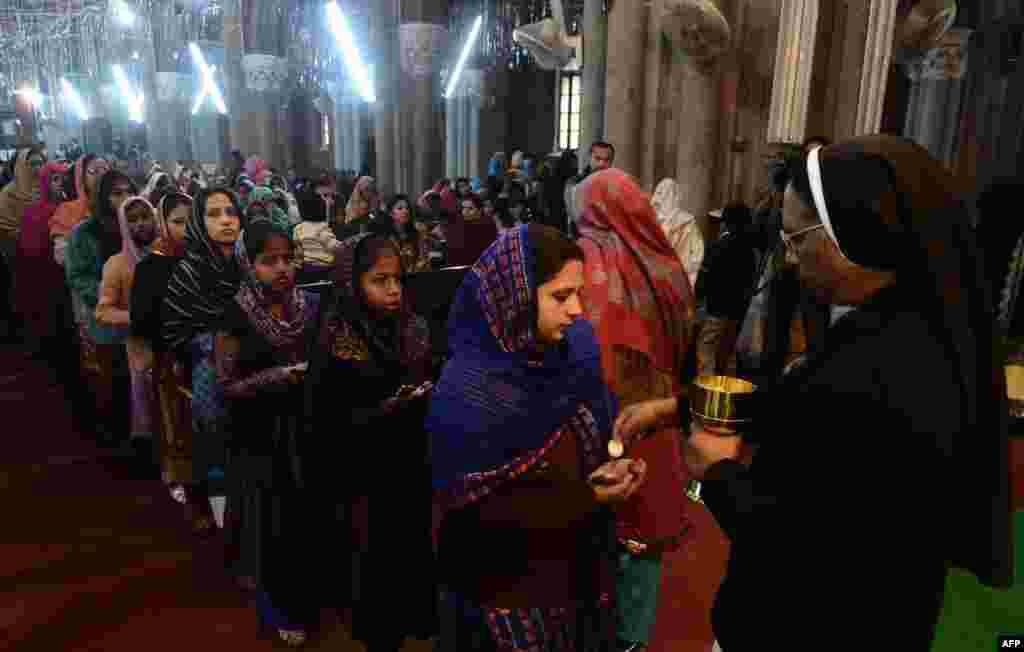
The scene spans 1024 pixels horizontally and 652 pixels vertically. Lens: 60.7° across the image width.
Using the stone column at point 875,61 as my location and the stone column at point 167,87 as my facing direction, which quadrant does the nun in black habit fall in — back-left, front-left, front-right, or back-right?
back-left

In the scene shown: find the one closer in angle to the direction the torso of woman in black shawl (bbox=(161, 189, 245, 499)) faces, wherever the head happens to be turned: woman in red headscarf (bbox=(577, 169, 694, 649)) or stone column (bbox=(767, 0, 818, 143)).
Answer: the woman in red headscarf

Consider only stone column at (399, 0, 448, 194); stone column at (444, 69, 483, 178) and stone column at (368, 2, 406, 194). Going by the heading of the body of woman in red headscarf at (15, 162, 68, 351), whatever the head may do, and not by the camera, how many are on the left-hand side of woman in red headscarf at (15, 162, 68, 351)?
3

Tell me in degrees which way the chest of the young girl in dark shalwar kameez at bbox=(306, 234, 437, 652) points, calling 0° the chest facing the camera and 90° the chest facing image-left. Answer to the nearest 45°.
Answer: approximately 315°

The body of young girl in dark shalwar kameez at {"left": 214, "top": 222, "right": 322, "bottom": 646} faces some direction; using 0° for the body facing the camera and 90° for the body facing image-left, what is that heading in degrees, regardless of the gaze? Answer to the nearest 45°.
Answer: approximately 315°

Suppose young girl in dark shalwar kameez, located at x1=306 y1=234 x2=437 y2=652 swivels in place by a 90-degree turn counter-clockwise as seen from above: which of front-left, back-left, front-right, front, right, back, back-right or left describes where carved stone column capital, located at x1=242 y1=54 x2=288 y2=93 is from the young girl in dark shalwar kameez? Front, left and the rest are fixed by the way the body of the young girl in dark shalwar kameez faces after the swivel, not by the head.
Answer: front-left

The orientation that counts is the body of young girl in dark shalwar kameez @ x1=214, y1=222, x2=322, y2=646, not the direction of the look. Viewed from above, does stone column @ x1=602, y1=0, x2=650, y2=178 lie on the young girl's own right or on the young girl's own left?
on the young girl's own left

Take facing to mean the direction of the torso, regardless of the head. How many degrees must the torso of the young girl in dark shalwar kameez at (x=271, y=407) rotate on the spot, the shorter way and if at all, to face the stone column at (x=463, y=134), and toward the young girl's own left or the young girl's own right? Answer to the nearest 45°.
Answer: approximately 135° to the young girl's own left

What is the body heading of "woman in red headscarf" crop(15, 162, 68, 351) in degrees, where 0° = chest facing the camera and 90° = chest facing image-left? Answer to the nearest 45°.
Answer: approximately 315°

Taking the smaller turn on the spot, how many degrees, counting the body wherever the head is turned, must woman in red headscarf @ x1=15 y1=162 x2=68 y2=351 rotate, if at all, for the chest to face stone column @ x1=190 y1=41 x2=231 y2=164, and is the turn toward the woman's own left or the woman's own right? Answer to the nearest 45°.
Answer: approximately 135° to the woman's own left

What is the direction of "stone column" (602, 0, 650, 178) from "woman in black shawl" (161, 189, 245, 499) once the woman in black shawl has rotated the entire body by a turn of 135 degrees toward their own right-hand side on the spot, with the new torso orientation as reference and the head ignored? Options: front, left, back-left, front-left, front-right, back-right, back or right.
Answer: back-right

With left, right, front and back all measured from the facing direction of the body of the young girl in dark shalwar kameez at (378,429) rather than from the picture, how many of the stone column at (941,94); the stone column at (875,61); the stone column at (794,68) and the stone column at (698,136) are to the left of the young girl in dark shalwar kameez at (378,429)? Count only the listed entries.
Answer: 4

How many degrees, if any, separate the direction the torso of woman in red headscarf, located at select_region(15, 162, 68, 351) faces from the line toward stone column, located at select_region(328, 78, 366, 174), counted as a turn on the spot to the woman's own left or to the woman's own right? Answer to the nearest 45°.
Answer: approximately 90° to the woman's own left

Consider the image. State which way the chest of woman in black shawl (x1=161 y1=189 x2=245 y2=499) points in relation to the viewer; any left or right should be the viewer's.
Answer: facing the viewer and to the right of the viewer

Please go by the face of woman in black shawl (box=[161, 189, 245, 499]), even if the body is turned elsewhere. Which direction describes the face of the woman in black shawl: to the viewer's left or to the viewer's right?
to the viewer's right
